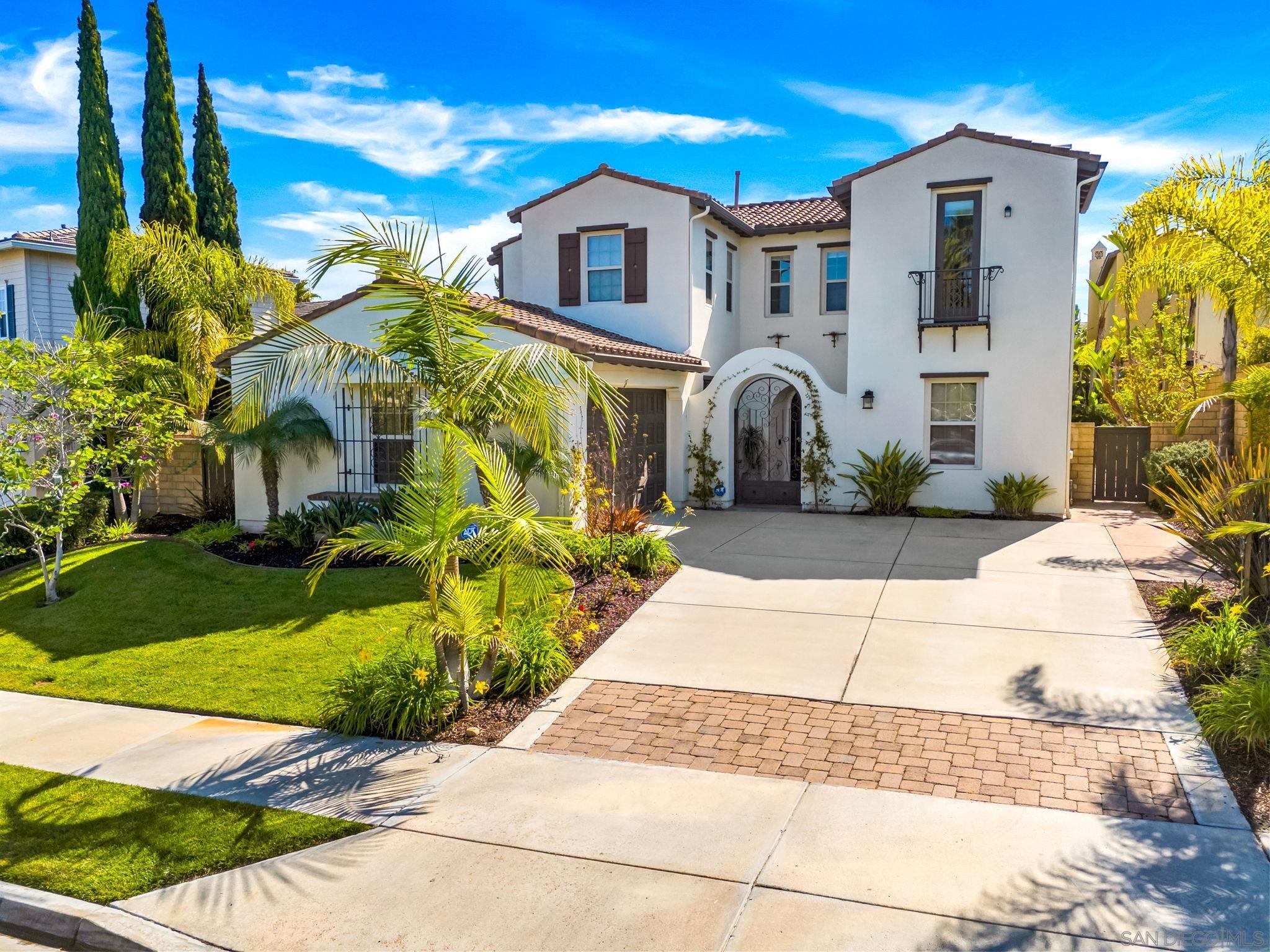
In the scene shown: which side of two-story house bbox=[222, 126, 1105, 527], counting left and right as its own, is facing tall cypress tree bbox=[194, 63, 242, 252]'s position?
right

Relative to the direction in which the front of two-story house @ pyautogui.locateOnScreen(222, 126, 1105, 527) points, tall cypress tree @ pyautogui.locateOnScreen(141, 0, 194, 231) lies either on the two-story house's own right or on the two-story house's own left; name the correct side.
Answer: on the two-story house's own right

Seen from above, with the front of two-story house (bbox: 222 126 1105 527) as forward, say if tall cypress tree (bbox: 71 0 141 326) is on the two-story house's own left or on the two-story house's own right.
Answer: on the two-story house's own right

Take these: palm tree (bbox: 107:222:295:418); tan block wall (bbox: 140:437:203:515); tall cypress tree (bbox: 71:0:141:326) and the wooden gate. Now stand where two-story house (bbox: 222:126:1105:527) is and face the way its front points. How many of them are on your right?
3

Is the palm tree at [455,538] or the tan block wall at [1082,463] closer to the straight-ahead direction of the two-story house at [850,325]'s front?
the palm tree

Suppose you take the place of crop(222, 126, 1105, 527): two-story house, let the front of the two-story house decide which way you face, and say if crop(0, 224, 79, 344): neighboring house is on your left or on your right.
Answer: on your right

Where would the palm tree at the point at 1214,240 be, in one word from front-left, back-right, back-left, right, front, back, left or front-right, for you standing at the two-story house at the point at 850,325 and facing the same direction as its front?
front-left

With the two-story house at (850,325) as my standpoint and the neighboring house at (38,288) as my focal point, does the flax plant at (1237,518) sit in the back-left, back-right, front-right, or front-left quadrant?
back-left

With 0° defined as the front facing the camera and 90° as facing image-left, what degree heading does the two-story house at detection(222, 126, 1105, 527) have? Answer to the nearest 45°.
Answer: approximately 0°

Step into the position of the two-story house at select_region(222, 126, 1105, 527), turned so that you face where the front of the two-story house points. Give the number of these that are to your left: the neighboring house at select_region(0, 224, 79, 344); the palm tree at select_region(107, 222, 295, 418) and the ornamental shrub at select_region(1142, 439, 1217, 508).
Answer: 1

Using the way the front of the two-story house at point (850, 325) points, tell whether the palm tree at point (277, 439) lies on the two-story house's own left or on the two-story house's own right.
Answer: on the two-story house's own right

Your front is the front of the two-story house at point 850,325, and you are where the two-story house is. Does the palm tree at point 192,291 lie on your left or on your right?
on your right

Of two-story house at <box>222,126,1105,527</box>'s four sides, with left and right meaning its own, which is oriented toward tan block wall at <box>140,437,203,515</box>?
right

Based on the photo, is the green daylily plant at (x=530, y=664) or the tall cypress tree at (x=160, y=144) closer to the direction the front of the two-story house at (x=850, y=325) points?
the green daylily plant

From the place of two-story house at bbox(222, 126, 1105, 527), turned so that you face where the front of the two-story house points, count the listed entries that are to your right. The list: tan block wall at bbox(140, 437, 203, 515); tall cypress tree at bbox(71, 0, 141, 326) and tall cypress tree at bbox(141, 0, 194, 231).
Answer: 3

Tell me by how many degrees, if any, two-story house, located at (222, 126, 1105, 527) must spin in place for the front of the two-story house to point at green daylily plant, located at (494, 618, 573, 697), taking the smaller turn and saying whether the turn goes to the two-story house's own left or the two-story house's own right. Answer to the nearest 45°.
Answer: approximately 45° to the two-story house's own right
